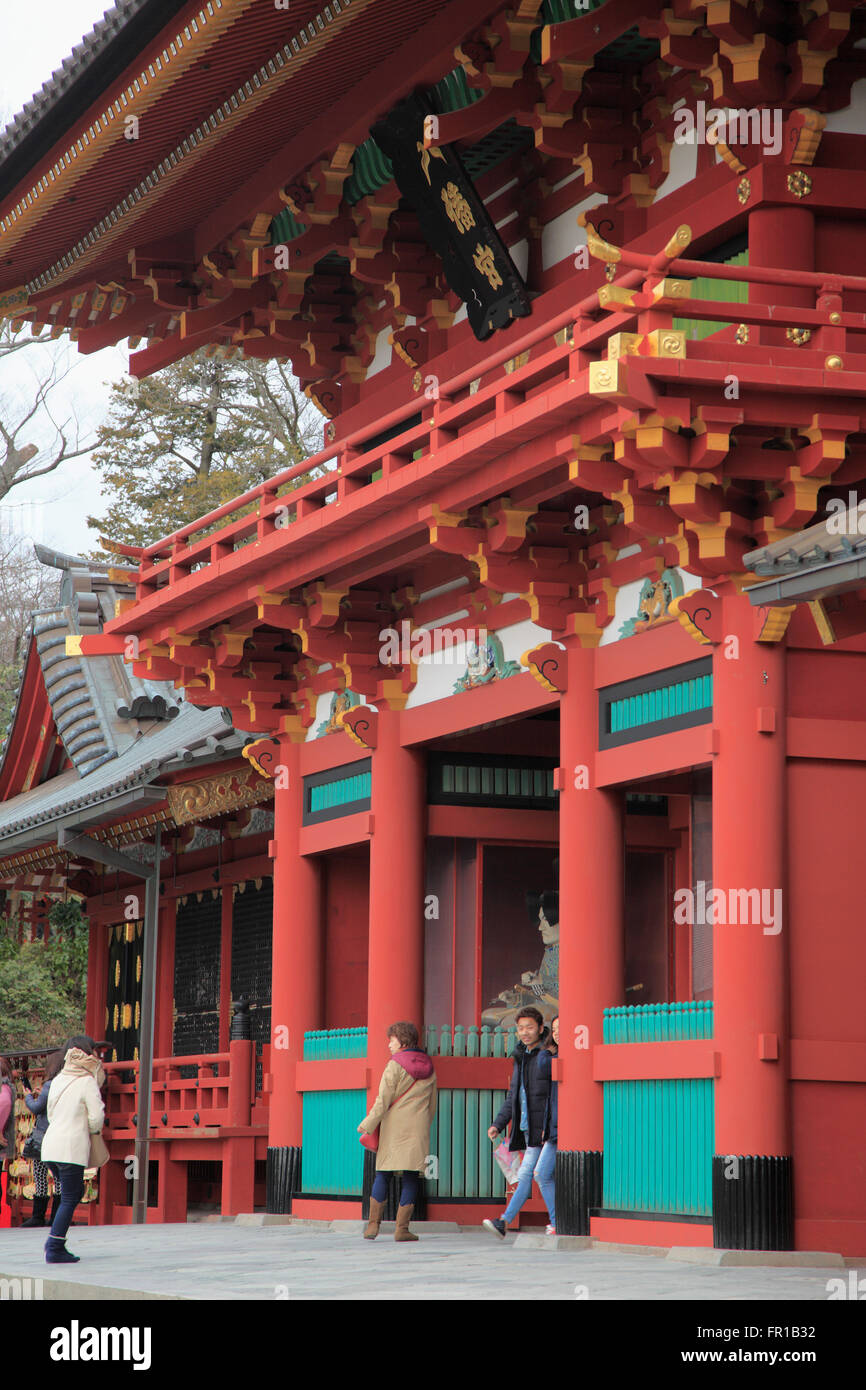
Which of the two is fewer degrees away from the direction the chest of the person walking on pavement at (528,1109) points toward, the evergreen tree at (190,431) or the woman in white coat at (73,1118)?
the woman in white coat

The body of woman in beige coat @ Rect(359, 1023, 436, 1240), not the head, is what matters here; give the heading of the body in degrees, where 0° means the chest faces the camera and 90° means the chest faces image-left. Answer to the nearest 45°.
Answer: approximately 135°

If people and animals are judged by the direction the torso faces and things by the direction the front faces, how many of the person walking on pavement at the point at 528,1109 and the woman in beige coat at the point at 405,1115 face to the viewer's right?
0

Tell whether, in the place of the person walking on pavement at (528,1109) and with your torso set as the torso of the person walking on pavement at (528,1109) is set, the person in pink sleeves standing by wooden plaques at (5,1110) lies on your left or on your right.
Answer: on your right

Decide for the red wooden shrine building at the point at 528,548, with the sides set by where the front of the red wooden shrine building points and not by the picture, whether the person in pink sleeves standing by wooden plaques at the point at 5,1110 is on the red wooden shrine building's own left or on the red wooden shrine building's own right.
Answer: on the red wooden shrine building's own right

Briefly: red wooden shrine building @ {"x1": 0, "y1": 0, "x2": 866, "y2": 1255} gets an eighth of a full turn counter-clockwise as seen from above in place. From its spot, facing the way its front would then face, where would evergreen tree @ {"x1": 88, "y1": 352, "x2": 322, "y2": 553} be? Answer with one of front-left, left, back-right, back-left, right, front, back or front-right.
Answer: back

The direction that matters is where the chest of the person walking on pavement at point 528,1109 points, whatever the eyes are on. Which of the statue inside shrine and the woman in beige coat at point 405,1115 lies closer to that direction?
the woman in beige coat

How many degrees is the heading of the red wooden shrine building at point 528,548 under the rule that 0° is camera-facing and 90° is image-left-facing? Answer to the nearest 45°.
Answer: approximately 45°

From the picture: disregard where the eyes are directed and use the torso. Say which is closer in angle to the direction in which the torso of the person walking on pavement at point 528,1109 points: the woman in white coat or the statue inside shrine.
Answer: the woman in white coat
